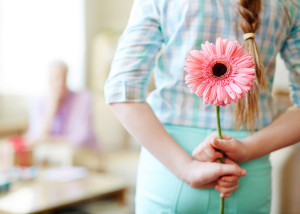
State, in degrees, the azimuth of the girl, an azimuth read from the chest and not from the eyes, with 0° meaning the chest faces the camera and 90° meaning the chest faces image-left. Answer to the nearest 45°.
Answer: approximately 180°

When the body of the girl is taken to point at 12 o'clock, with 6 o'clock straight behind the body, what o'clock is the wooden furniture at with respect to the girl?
The wooden furniture is roughly at 11 o'clock from the girl.
